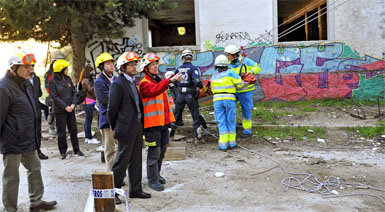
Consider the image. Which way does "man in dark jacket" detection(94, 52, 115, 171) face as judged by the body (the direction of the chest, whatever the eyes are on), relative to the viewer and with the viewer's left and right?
facing the viewer and to the right of the viewer

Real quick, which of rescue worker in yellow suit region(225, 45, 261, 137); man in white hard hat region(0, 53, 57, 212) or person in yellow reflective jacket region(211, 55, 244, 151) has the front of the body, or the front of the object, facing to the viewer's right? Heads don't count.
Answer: the man in white hard hat

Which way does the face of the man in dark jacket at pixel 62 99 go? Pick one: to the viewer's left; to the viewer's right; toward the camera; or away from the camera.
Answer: to the viewer's right

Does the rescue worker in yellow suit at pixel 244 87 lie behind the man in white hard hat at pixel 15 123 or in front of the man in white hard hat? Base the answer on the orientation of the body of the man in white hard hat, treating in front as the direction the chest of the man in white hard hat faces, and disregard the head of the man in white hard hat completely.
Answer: in front

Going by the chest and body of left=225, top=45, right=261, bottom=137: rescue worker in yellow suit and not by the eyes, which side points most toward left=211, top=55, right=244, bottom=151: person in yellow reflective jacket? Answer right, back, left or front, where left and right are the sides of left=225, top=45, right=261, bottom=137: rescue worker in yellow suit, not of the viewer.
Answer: front

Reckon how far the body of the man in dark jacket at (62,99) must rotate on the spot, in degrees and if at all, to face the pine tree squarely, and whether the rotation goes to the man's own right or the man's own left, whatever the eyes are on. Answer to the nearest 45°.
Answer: approximately 135° to the man's own left

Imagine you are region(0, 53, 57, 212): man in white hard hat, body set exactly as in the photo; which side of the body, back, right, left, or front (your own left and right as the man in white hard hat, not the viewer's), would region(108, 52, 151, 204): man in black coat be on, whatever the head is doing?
front

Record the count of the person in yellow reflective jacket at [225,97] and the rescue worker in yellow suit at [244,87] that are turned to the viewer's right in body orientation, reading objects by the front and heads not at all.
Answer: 0

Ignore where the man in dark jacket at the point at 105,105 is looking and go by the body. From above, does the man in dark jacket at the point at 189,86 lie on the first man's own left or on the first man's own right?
on the first man's own left

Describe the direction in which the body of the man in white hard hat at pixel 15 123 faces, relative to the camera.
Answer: to the viewer's right

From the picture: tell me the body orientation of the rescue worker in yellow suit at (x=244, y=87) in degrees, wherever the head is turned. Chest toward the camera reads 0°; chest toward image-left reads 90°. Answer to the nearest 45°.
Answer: approximately 45°
